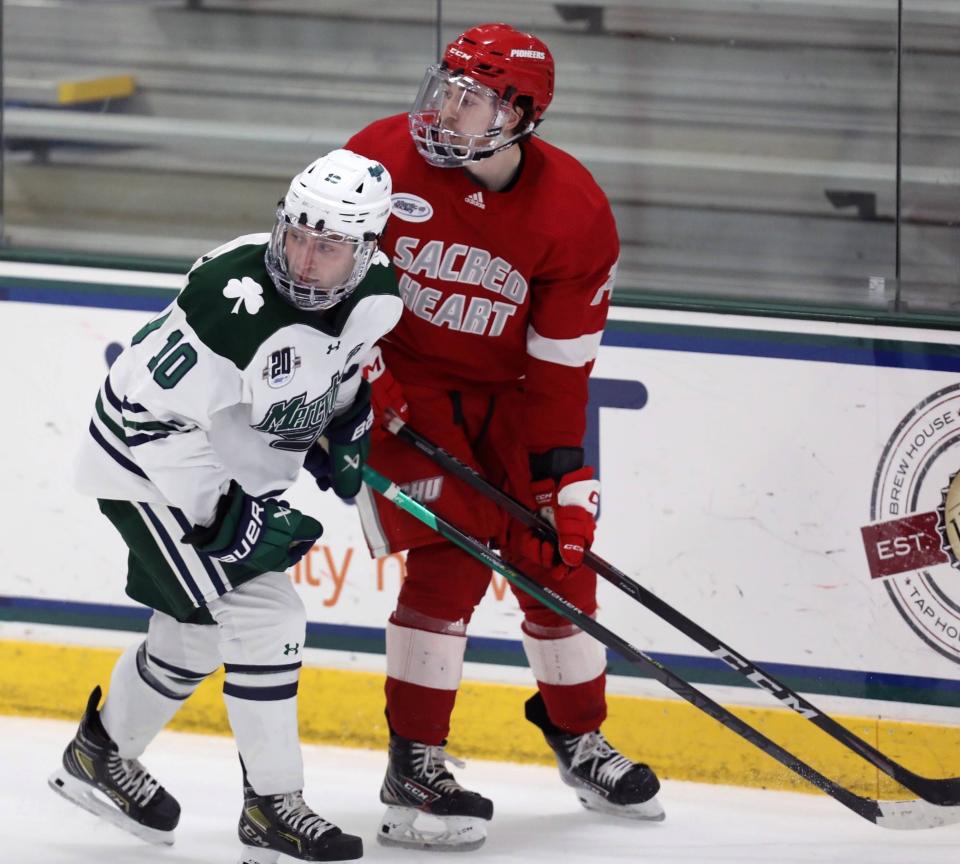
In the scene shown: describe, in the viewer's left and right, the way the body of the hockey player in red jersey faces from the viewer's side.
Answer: facing the viewer

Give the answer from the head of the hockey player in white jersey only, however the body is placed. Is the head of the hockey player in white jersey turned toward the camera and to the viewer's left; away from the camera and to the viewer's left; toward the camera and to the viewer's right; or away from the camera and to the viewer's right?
toward the camera and to the viewer's left
